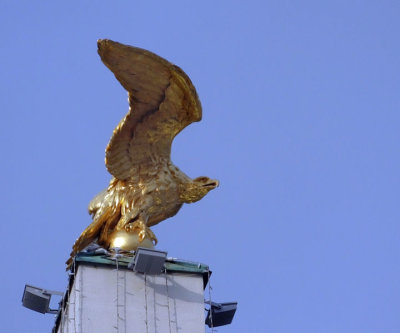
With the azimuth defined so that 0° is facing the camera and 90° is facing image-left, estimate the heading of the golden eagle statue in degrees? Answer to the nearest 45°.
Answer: approximately 270°
